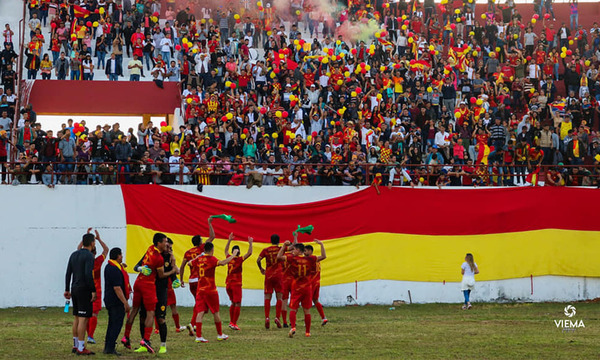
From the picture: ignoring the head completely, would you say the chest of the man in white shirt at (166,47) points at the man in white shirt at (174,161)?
yes

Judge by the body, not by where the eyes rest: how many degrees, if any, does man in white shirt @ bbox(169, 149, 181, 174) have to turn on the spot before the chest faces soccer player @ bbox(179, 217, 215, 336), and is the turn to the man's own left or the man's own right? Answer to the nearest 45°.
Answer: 0° — they already face them

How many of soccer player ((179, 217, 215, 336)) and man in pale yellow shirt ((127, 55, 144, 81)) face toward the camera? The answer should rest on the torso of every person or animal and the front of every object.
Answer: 1

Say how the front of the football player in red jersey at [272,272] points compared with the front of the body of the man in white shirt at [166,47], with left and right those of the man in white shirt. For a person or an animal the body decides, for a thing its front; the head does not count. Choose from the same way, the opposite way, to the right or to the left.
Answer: the opposite way

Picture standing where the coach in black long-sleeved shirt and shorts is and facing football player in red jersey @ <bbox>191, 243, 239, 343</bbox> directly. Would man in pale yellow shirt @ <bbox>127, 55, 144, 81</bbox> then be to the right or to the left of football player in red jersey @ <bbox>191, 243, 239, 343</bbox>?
left

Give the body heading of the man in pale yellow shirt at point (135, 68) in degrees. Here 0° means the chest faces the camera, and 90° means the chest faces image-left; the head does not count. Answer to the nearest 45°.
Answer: approximately 0°

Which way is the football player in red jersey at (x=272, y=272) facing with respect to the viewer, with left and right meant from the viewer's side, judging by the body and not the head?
facing away from the viewer

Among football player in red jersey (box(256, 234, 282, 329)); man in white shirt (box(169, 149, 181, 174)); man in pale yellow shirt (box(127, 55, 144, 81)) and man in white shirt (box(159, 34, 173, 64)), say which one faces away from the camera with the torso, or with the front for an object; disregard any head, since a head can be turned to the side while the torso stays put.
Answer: the football player in red jersey

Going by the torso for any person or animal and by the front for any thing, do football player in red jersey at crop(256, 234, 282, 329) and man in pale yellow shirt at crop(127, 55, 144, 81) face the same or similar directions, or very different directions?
very different directions

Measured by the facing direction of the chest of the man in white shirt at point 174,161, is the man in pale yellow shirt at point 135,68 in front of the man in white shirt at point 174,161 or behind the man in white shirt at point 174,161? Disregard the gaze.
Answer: behind

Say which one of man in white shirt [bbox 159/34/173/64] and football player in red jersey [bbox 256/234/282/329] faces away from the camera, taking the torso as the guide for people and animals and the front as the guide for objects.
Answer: the football player in red jersey

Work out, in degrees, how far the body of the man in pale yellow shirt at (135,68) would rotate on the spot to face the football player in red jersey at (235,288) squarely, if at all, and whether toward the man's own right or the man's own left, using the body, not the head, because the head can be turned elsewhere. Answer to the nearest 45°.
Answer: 0° — they already face them
